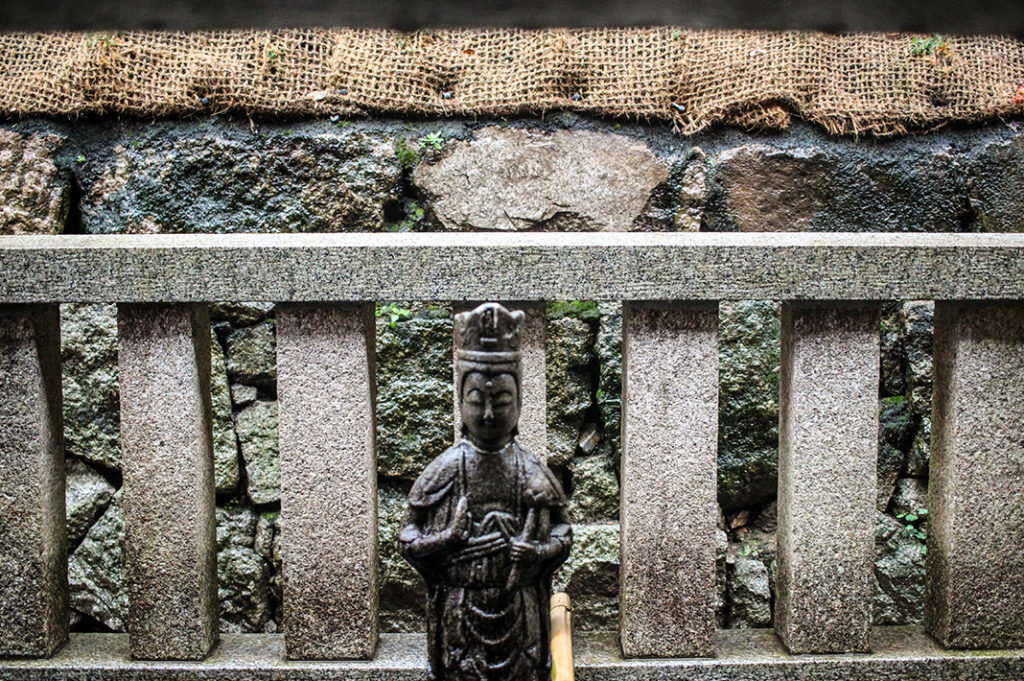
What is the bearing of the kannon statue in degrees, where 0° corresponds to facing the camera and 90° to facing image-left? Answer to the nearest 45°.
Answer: approximately 0°

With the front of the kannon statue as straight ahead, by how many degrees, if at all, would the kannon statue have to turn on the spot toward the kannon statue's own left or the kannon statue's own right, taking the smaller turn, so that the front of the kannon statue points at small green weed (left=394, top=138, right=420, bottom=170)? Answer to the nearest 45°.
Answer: approximately 180°

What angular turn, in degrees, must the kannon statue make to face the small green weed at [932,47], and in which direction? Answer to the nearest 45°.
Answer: approximately 135° to its left

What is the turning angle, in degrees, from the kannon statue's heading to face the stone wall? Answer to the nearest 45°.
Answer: approximately 180°
